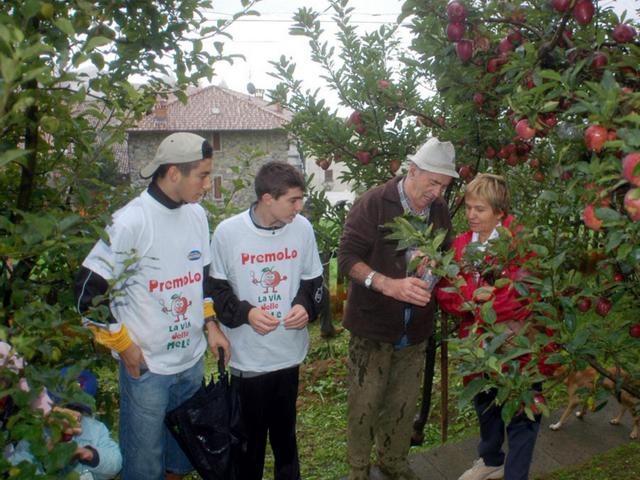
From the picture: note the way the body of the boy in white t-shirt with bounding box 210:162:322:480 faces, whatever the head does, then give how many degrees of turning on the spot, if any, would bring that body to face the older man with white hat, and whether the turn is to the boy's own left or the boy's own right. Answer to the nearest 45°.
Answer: approximately 90° to the boy's own left

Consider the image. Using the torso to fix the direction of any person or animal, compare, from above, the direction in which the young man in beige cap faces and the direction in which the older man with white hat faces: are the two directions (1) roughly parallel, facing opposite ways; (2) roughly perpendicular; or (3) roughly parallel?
roughly parallel

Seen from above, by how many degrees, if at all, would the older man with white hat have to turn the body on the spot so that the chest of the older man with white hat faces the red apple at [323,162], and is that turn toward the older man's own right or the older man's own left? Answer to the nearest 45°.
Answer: approximately 180°

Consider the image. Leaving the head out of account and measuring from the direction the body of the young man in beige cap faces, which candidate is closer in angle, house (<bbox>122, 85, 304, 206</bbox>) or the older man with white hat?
the older man with white hat

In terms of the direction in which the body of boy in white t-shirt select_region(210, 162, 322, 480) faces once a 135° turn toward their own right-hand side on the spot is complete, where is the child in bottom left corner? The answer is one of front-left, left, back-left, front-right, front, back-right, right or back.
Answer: left

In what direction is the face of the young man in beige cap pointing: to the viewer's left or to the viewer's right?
to the viewer's right

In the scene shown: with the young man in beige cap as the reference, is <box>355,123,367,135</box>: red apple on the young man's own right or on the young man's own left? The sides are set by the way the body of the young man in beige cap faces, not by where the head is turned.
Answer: on the young man's own left

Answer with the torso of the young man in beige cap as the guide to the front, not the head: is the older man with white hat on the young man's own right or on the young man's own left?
on the young man's own left

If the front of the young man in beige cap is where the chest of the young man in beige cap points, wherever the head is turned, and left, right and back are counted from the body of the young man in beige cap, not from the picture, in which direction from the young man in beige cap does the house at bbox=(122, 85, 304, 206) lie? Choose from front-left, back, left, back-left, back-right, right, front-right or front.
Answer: back-left

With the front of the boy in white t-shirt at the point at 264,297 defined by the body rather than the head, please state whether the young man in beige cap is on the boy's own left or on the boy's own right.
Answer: on the boy's own right

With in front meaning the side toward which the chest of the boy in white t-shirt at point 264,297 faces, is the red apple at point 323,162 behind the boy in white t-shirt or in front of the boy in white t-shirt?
behind
